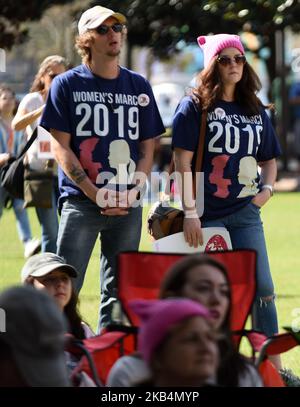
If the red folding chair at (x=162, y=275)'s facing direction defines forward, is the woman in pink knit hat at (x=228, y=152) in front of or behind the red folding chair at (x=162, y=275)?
behind

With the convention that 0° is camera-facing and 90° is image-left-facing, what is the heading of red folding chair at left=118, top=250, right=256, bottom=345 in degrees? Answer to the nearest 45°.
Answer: approximately 0°

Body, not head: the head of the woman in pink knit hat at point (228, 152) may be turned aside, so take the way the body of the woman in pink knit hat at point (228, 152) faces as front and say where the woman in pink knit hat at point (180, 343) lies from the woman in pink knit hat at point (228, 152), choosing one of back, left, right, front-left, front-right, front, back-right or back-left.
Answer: front-right

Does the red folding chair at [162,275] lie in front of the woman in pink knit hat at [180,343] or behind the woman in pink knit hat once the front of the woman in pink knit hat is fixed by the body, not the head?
behind

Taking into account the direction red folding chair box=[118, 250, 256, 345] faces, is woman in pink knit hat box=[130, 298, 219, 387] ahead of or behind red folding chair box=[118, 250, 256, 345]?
ahead

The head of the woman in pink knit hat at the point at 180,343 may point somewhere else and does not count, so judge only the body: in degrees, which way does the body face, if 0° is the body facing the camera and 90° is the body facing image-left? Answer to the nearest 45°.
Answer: approximately 315°

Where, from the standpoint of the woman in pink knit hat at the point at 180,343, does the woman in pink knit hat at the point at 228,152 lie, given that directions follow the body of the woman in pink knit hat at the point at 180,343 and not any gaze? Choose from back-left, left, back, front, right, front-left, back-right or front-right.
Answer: back-left

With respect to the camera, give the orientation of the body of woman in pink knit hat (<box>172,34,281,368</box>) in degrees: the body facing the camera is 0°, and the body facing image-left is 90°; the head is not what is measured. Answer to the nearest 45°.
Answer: approximately 315°
